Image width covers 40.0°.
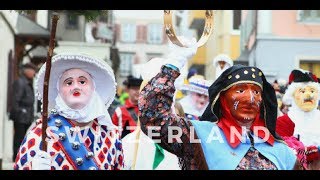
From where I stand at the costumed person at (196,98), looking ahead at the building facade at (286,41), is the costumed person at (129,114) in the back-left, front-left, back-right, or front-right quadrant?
back-left

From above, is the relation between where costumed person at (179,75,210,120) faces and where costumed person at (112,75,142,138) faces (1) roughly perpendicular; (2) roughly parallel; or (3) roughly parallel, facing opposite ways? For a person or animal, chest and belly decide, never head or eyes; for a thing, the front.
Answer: roughly parallel

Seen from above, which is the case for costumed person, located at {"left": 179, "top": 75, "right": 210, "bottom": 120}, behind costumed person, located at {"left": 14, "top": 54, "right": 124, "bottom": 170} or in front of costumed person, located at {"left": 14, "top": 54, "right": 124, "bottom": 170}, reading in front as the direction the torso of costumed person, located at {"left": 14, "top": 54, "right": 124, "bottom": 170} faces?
behind

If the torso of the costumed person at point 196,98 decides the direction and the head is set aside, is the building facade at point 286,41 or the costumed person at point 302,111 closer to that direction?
the costumed person

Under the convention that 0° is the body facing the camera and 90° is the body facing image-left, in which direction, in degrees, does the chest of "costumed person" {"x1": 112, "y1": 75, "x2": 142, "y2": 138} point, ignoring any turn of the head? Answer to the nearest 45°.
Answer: approximately 315°

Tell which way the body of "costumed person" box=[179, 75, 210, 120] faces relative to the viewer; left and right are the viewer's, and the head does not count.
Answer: facing the viewer and to the right of the viewer

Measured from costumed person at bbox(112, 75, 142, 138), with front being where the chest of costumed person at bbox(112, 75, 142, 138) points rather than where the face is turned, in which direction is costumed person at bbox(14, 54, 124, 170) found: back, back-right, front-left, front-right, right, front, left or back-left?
front-right

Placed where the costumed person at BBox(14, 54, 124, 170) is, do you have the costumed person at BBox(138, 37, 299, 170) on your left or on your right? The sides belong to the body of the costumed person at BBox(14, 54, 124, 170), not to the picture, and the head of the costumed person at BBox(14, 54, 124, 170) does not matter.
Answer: on your left

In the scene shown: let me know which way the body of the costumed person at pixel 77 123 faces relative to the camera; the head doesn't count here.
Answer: toward the camera
